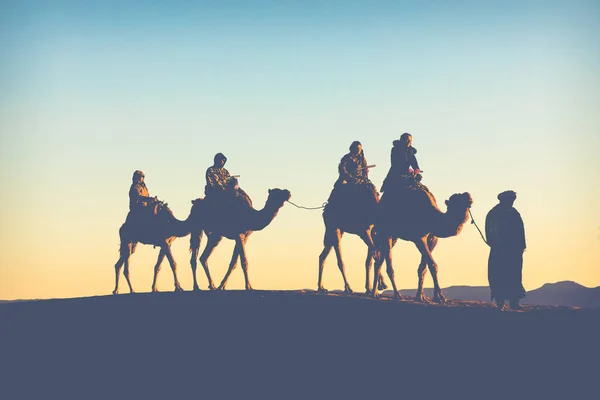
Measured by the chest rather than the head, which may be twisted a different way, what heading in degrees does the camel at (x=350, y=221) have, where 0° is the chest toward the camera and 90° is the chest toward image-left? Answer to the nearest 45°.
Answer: approximately 270°

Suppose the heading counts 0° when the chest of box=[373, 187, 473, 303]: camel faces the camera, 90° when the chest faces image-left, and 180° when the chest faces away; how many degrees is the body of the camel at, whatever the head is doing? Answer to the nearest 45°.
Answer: approximately 270°

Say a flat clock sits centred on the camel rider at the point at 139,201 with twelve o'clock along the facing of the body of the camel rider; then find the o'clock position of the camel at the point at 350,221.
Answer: The camel is roughly at 1 o'clock from the camel rider.

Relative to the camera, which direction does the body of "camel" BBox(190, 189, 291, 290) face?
to the viewer's right

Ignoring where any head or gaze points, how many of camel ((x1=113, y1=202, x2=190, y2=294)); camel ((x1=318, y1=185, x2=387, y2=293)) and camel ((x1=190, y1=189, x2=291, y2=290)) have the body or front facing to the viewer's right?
3

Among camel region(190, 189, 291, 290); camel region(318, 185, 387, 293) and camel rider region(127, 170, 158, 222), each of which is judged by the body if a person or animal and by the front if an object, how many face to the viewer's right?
3

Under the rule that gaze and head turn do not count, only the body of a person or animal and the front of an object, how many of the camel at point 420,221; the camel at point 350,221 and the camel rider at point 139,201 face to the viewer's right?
3

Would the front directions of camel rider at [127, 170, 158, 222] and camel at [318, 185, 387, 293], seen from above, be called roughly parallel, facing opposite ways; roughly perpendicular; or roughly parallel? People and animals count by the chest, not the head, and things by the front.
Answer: roughly parallel

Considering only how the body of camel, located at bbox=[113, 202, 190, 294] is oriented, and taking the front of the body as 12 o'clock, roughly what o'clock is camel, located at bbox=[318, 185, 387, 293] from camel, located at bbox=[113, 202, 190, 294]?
camel, located at bbox=[318, 185, 387, 293] is roughly at 1 o'clock from camel, located at bbox=[113, 202, 190, 294].

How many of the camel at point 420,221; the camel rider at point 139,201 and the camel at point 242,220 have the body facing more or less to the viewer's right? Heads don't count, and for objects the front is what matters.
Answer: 3

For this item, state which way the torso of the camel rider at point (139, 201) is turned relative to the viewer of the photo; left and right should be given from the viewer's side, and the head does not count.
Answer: facing to the right of the viewer

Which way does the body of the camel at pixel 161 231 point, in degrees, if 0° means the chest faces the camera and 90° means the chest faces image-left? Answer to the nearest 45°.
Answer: approximately 270°
